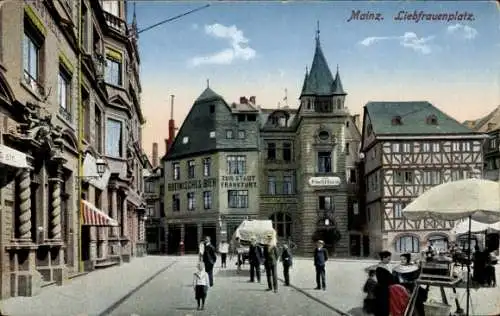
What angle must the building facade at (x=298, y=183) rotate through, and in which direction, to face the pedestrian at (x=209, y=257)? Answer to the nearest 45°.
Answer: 0° — it already faces them

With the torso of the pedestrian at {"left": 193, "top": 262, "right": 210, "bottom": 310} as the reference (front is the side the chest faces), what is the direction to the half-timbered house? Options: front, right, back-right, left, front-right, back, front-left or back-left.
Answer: back-left

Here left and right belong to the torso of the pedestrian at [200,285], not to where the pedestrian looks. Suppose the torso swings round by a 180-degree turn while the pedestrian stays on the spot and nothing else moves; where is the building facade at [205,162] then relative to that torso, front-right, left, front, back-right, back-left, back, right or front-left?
front

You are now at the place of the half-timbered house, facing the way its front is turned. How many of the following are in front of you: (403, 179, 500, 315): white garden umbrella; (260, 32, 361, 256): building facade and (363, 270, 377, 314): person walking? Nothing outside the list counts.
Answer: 2

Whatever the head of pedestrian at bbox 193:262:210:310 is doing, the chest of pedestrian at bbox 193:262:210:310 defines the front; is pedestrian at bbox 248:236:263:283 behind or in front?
behind

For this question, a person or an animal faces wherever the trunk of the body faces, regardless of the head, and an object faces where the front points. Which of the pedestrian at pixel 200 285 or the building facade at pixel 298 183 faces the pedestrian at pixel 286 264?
the building facade

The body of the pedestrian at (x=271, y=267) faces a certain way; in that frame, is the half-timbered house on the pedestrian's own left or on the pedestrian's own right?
on the pedestrian's own left

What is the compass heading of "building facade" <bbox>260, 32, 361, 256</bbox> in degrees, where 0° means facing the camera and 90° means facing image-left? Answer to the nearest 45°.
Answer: approximately 0°
